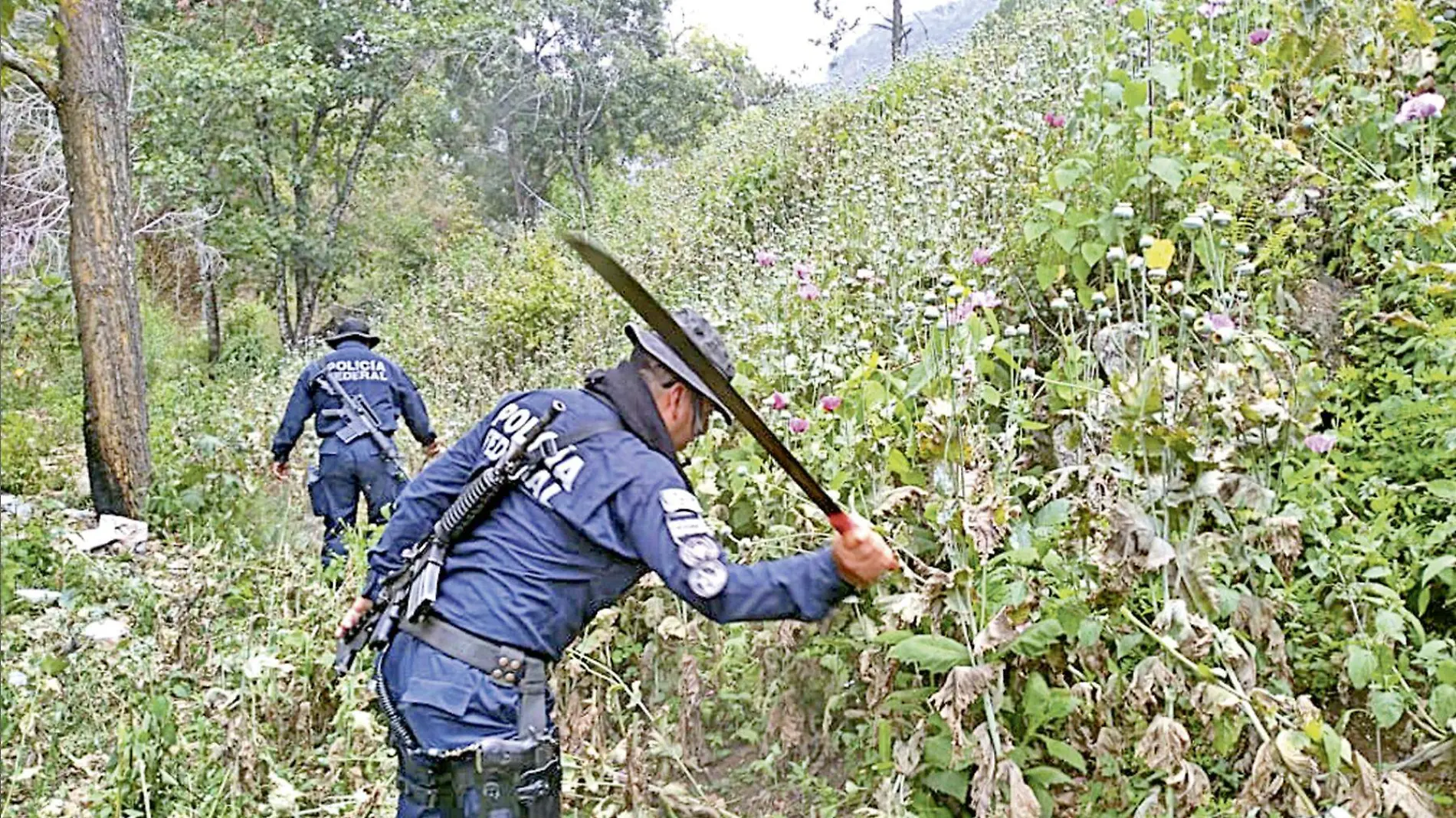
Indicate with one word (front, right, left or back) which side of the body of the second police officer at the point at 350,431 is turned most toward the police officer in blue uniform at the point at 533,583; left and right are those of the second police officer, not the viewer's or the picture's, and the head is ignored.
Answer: back

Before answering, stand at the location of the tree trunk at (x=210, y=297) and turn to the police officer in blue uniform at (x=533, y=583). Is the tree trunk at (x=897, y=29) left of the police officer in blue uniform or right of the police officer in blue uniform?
left

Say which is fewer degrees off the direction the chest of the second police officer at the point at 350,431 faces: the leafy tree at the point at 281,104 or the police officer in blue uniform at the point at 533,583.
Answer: the leafy tree

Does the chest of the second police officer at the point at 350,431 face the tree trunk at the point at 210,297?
yes

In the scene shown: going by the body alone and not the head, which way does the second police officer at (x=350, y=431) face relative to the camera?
away from the camera

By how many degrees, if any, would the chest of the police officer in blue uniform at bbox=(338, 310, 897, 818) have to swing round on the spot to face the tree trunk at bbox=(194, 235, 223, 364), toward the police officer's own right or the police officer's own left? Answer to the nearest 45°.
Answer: approximately 45° to the police officer's own left

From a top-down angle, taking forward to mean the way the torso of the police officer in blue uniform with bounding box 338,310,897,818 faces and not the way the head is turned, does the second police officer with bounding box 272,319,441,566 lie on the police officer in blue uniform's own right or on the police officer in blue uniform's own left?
on the police officer in blue uniform's own left

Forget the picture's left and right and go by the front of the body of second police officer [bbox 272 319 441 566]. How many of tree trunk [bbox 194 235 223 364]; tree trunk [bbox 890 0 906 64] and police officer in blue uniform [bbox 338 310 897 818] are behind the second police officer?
1

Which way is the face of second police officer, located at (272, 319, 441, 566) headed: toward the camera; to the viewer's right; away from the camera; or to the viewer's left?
away from the camera

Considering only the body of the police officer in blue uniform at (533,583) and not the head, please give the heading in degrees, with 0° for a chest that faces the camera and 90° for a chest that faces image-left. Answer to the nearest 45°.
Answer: approximately 225°

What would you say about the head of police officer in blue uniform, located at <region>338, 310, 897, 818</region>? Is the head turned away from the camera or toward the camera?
away from the camera

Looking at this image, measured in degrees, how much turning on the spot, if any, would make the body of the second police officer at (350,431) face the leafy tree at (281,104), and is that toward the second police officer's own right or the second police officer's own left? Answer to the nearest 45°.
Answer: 0° — they already face it
